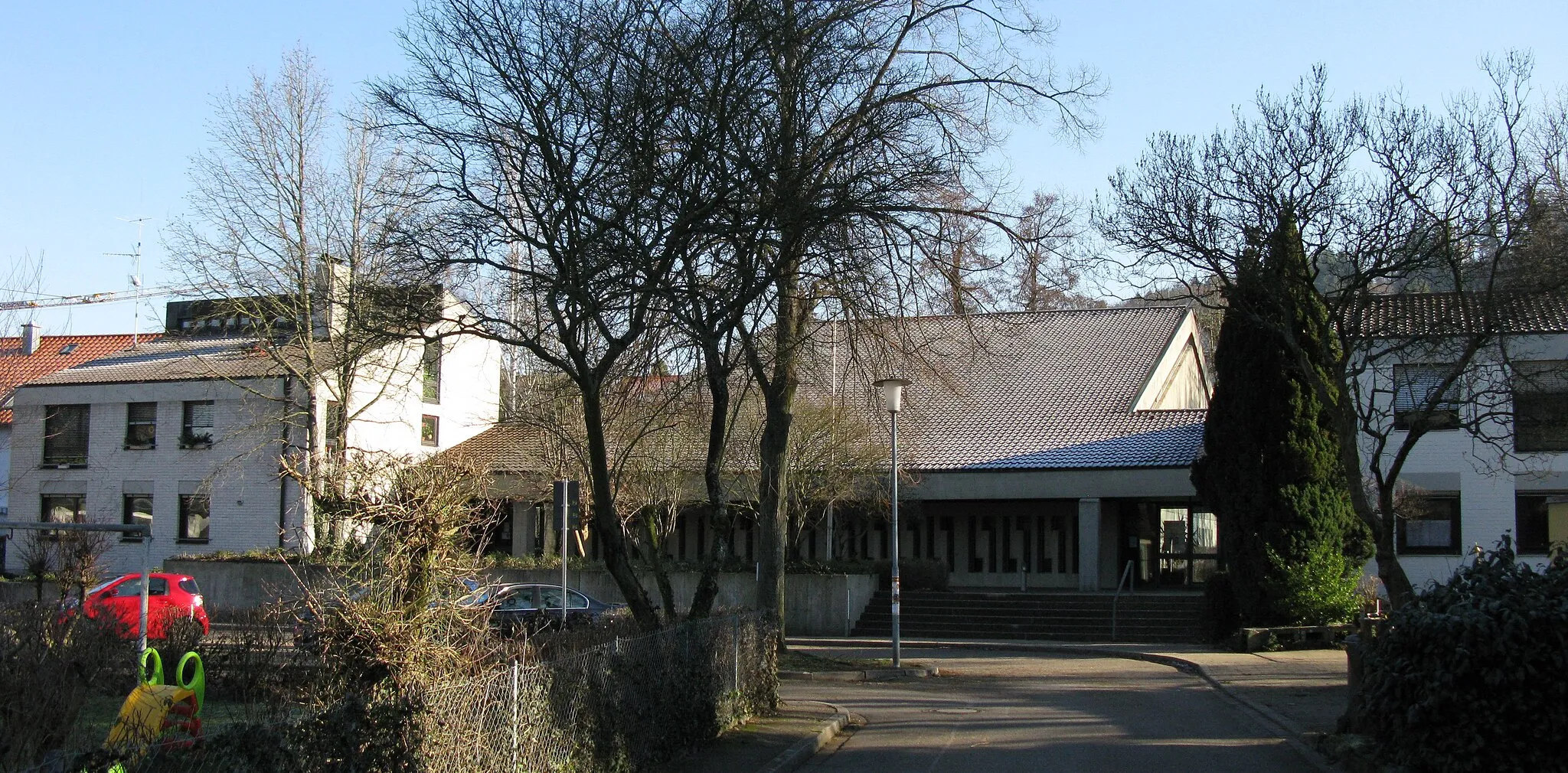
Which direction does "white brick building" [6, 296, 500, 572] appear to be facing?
toward the camera

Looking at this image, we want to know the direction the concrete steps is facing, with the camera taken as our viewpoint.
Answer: facing the viewer

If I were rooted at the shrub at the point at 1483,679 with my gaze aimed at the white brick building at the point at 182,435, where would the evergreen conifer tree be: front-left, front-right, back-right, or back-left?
front-right

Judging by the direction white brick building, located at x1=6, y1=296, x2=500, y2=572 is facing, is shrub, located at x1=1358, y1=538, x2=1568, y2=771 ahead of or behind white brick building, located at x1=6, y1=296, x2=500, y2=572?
ahead

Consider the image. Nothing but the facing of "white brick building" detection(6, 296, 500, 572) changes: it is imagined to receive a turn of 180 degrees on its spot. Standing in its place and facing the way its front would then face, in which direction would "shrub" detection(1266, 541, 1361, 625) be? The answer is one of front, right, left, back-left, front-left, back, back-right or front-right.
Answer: back-right

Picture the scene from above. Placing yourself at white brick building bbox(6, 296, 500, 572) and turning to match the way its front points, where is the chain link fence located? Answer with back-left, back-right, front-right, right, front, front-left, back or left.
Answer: front

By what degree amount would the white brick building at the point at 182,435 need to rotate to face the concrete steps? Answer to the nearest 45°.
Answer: approximately 45° to its left

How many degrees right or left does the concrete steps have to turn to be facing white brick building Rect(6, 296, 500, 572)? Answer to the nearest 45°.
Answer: approximately 90° to its right

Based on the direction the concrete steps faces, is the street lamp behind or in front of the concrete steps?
in front

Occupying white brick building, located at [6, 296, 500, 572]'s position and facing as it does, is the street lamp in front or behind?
in front

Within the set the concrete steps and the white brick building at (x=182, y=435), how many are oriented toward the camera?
2

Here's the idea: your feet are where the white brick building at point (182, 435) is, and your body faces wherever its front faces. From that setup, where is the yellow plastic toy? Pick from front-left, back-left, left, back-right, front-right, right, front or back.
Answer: front
